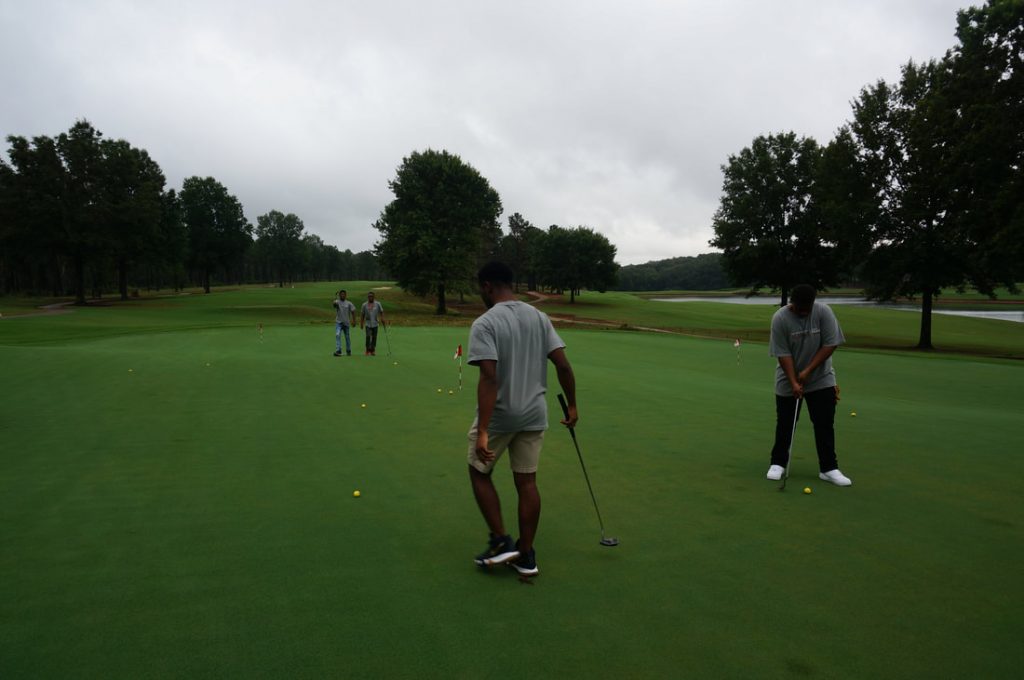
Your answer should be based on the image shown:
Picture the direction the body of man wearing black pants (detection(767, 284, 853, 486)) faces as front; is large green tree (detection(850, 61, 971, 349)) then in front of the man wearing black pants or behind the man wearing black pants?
behind

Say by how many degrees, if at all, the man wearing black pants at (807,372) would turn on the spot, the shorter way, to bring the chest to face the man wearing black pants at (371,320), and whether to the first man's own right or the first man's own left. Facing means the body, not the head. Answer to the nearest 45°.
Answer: approximately 135° to the first man's own right

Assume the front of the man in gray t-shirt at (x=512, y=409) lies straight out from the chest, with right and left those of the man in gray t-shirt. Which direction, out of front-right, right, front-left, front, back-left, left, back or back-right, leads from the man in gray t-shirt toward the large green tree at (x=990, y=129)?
right

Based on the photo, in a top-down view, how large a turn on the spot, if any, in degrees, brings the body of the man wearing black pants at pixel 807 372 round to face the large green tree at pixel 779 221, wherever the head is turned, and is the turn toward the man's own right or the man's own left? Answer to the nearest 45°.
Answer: approximately 180°

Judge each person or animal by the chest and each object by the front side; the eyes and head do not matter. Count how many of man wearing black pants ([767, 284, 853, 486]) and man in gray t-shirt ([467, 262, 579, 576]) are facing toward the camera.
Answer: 1

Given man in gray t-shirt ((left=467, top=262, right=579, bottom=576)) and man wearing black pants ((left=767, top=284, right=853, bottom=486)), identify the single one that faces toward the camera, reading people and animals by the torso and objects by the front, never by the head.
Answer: the man wearing black pants

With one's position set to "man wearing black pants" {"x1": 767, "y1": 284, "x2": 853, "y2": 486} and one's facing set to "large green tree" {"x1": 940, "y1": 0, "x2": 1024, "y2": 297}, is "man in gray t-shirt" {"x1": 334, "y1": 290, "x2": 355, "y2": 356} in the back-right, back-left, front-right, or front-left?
front-left

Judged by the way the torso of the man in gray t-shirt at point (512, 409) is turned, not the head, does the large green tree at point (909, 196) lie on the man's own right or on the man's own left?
on the man's own right

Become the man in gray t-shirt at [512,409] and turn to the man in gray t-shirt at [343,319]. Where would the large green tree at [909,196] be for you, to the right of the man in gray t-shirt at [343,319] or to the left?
right

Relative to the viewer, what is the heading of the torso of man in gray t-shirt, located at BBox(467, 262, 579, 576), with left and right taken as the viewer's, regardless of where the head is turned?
facing away from the viewer and to the left of the viewer

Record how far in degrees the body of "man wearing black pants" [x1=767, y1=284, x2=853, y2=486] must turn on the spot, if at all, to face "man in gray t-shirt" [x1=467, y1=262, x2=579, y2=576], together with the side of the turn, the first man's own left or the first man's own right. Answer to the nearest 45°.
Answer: approximately 45° to the first man's own right

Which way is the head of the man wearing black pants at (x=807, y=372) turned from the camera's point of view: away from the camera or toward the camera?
toward the camera

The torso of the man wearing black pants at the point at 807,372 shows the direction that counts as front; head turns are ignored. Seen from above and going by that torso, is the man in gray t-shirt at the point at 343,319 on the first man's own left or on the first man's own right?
on the first man's own right

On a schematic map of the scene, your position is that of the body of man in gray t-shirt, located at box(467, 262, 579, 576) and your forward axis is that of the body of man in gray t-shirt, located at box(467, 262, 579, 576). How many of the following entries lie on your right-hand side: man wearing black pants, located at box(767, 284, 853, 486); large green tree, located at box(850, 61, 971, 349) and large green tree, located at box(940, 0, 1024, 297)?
3

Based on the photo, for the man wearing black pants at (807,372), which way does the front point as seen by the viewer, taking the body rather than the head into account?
toward the camera

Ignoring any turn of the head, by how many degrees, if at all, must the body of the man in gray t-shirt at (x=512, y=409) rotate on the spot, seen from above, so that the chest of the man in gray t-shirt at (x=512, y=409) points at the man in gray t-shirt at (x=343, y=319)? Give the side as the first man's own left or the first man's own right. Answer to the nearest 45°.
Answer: approximately 45° to the first man's own right
